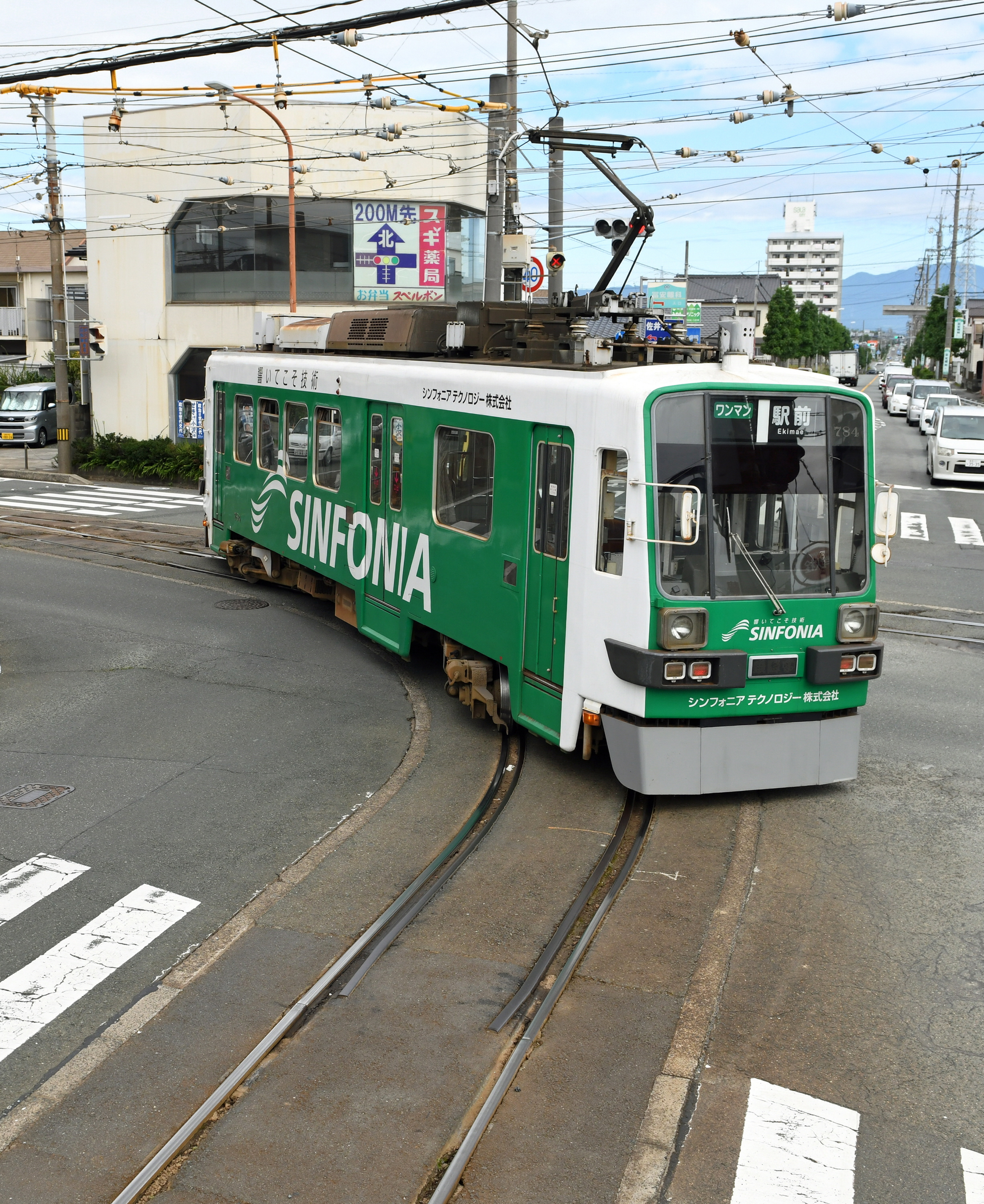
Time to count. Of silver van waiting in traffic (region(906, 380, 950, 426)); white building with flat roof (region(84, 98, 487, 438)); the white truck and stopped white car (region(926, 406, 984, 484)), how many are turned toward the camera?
3

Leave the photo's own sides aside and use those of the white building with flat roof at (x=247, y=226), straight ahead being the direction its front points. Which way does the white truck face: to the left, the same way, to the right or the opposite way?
the opposite way

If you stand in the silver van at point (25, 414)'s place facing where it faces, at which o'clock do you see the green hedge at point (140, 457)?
The green hedge is roughly at 10 o'clock from the silver van.

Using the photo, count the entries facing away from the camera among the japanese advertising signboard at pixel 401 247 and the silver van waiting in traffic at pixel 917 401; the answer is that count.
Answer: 0

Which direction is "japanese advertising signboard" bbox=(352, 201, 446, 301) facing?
toward the camera

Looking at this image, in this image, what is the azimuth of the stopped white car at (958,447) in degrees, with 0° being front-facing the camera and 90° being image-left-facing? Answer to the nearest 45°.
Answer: approximately 0°

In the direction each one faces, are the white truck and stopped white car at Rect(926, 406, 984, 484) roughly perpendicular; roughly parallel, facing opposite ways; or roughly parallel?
roughly parallel, facing opposite ways

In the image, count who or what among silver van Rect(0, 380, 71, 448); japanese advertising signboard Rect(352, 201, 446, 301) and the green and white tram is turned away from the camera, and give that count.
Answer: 0

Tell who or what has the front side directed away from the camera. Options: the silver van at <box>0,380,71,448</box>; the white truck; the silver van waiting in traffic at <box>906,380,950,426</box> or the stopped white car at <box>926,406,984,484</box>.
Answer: the white truck

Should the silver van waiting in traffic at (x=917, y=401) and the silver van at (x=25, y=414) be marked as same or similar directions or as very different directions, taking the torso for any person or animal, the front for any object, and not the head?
same or similar directions

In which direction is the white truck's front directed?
away from the camera

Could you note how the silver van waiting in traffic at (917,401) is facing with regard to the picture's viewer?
facing the viewer

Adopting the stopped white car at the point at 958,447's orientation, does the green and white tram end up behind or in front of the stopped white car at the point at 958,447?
in front

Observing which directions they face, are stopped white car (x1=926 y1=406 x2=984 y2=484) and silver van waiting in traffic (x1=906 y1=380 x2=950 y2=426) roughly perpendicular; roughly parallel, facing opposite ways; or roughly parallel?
roughly parallel

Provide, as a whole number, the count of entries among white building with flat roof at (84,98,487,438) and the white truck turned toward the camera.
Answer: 1

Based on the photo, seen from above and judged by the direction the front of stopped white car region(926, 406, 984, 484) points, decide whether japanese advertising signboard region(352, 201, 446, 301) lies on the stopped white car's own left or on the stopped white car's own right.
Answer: on the stopped white car's own right
